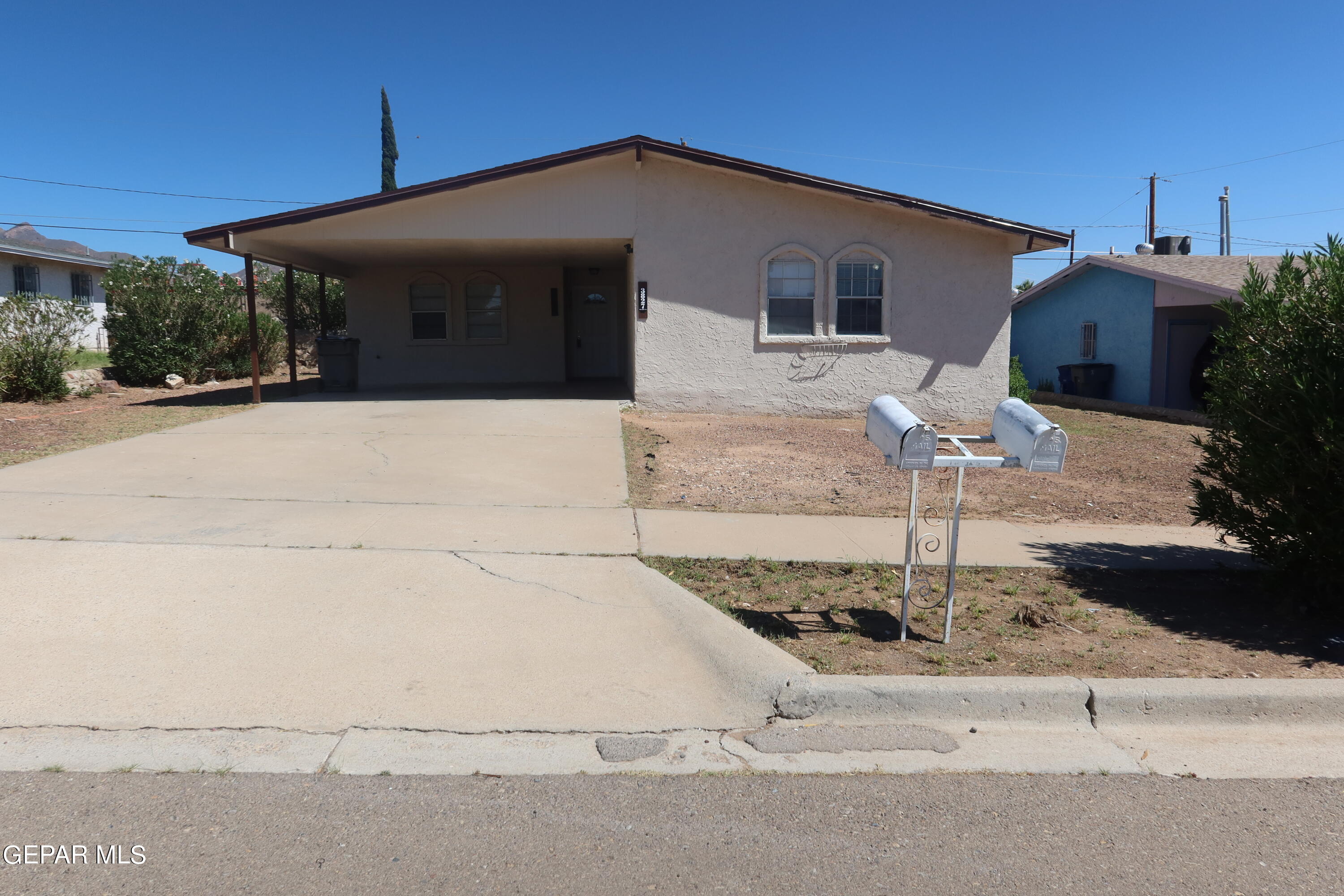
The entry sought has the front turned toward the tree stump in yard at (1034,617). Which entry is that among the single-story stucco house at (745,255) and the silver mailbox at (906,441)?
the single-story stucco house

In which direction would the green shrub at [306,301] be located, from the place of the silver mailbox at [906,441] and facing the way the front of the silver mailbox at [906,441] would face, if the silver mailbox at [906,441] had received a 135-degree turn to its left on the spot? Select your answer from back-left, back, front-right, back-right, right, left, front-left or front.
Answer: front-left

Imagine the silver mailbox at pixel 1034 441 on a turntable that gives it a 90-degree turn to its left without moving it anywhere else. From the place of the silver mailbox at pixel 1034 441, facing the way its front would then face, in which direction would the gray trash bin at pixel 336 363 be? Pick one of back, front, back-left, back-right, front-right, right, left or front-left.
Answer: left

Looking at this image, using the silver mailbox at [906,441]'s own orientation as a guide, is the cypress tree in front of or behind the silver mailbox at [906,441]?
behind

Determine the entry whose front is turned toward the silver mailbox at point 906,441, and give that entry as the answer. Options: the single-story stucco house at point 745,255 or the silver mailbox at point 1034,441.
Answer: the single-story stucco house

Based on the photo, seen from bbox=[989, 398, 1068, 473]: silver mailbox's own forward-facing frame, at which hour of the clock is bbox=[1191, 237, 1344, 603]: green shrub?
The green shrub is roughly at 9 o'clock from the silver mailbox.

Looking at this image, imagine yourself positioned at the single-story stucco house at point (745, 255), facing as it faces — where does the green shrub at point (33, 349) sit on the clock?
The green shrub is roughly at 3 o'clock from the single-story stucco house.

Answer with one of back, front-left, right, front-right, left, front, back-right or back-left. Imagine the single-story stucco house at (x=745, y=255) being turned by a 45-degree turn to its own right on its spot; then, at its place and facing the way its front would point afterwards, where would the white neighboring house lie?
right

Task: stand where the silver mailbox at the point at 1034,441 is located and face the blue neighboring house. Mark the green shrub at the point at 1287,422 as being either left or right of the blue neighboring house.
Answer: right

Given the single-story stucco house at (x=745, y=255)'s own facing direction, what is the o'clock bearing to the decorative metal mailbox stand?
The decorative metal mailbox stand is roughly at 12 o'clock from the single-story stucco house.

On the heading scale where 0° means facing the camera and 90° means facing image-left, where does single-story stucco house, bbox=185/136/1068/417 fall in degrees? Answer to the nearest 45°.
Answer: approximately 0°

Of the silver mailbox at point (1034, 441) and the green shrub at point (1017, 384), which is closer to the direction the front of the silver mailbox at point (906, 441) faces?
the silver mailbox
